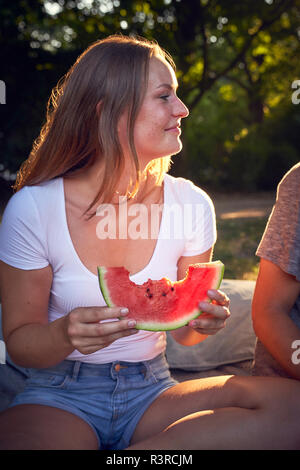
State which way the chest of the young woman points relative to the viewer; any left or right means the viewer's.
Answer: facing the viewer and to the right of the viewer

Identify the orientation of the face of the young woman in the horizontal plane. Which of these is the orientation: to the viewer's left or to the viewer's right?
to the viewer's right
